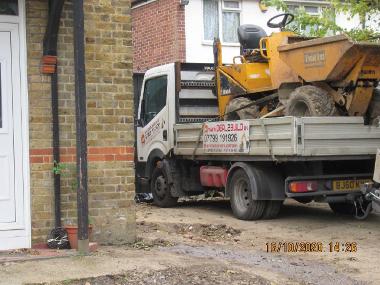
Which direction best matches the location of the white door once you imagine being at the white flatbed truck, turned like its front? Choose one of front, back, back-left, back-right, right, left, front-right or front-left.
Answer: left

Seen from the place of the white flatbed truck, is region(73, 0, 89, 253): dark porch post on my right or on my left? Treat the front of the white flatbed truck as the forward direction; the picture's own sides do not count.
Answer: on my left

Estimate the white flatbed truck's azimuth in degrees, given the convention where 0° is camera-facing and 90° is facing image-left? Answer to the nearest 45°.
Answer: approximately 135°

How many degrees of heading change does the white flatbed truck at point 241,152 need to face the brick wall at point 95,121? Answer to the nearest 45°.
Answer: approximately 90° to its left

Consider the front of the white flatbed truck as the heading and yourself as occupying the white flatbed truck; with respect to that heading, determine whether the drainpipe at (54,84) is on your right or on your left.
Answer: on your left
